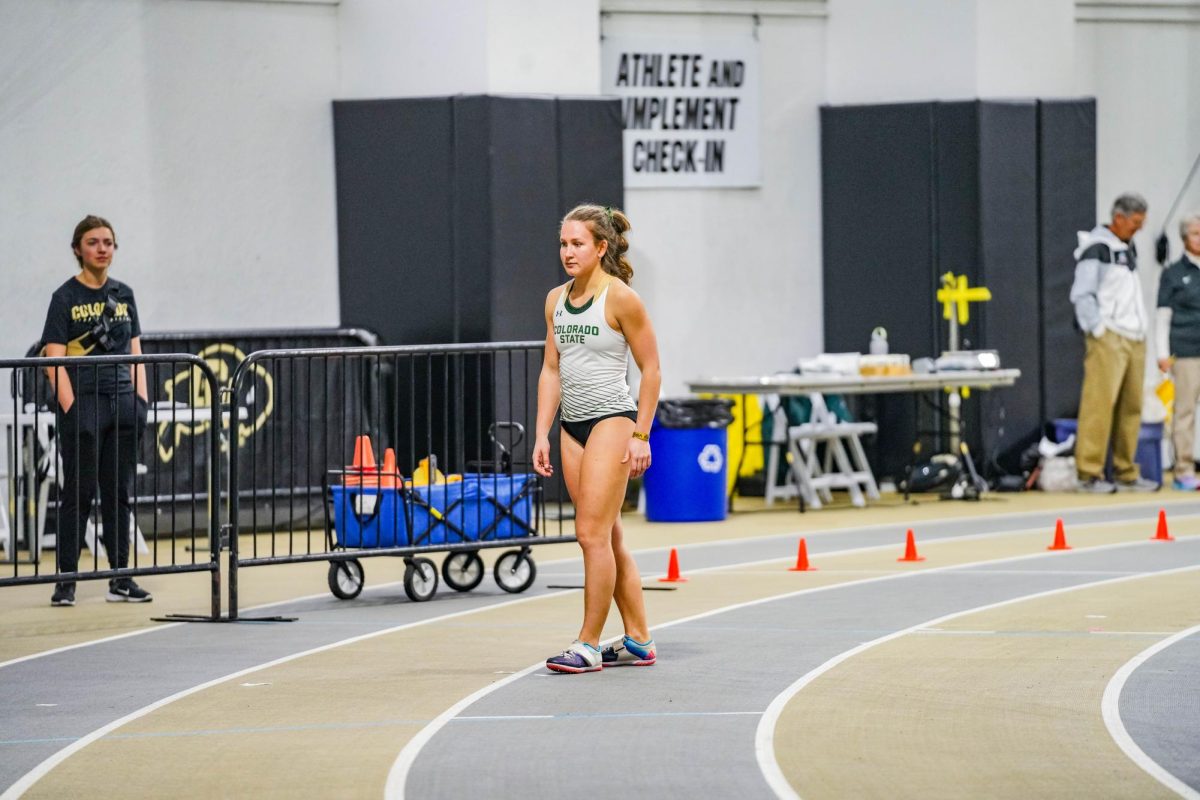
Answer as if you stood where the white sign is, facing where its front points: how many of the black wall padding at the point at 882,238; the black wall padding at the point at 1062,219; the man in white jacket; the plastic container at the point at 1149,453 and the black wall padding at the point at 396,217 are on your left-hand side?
4

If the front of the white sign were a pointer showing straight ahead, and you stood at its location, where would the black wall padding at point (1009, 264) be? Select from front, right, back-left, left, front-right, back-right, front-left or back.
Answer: left

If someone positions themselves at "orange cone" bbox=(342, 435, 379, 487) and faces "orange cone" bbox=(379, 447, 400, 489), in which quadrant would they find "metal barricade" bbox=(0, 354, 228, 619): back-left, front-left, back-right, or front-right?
back-right

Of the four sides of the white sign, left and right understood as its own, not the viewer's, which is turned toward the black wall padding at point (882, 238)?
left

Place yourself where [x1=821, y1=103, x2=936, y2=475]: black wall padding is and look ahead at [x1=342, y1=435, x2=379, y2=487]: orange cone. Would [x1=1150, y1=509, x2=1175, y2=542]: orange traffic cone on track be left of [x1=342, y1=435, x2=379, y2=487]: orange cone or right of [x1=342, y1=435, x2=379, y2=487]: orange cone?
left

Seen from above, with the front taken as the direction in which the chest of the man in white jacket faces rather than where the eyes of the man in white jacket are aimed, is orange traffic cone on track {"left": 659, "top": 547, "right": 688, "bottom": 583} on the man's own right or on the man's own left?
on the man's own right

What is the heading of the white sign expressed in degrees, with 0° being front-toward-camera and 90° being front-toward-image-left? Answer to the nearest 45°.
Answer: approximately 0°

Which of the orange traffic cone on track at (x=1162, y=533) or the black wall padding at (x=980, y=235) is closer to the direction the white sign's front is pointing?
the orange traffic cone on track

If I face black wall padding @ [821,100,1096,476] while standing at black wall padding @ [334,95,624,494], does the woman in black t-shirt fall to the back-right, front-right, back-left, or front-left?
back-right

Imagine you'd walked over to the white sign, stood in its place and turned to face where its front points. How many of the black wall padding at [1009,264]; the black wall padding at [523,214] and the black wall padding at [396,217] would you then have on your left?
1

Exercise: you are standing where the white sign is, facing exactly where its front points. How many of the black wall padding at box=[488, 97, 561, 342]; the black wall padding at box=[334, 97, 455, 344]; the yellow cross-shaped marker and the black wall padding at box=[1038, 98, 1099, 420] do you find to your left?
2
